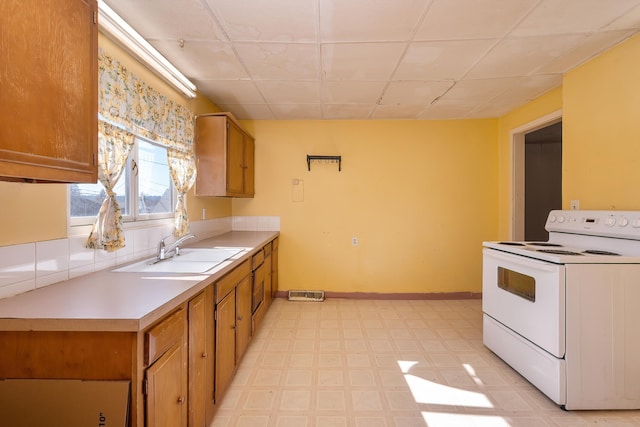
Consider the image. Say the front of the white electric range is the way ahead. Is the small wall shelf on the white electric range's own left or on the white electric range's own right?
on the white electric range's own right

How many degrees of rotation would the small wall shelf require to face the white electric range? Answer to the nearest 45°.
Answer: approximately 45° to its left

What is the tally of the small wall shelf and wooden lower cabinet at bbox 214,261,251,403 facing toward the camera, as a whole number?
1

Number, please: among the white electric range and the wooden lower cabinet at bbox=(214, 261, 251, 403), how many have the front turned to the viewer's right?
1

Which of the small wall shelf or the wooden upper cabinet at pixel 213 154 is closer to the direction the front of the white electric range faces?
the wooden upper cabinet

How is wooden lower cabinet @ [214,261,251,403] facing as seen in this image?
to the viewer's right

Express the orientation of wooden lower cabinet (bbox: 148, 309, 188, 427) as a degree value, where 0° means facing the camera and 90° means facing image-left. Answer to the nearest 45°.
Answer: approximately 315°

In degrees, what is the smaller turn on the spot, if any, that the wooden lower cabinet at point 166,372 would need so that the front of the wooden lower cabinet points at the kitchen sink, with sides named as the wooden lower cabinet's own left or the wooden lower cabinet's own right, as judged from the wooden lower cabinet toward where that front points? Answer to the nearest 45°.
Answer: approximately 135° to the wooden lower cabinet's own left

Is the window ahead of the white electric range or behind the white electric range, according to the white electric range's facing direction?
ahead

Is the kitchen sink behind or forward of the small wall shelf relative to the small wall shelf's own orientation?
forward
